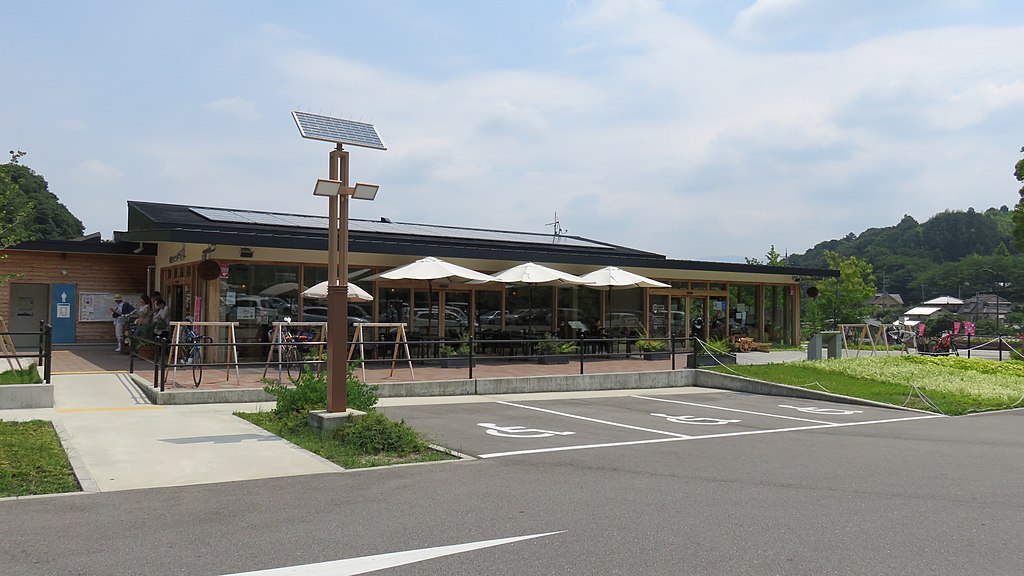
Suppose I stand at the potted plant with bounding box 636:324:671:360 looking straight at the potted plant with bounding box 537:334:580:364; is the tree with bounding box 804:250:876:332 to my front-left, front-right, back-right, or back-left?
back-right

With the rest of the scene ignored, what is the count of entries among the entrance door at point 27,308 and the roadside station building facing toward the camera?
2

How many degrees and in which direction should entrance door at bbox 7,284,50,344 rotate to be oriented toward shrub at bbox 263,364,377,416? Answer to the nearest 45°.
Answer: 0° — it already faces it

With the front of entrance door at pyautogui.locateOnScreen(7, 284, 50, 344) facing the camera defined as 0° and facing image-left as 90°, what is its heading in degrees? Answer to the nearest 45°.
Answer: approximately 0°

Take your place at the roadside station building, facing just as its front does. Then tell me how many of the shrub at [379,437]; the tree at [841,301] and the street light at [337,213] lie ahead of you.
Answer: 2

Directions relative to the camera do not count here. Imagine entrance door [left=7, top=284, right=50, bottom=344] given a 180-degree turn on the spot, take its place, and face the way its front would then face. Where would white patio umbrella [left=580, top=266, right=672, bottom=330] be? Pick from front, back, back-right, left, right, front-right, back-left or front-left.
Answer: back-right

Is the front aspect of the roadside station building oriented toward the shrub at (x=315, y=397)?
yes

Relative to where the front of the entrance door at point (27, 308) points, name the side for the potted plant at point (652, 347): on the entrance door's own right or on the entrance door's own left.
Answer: on the entrance door's own left

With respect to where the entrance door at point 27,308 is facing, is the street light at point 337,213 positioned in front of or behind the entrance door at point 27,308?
in front

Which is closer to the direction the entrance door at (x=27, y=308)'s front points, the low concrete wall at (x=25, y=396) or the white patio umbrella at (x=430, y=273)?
the low concrete wall

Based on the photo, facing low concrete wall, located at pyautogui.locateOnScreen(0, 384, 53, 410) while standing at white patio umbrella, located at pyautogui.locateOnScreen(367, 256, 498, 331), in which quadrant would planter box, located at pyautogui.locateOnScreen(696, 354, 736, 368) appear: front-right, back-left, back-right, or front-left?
back-left

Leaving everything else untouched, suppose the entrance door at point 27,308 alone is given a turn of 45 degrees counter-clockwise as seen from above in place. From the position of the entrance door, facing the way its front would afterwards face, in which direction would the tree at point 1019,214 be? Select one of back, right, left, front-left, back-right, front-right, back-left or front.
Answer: front-left

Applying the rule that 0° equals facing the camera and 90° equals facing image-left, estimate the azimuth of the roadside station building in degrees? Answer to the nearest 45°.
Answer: approximately 0°
